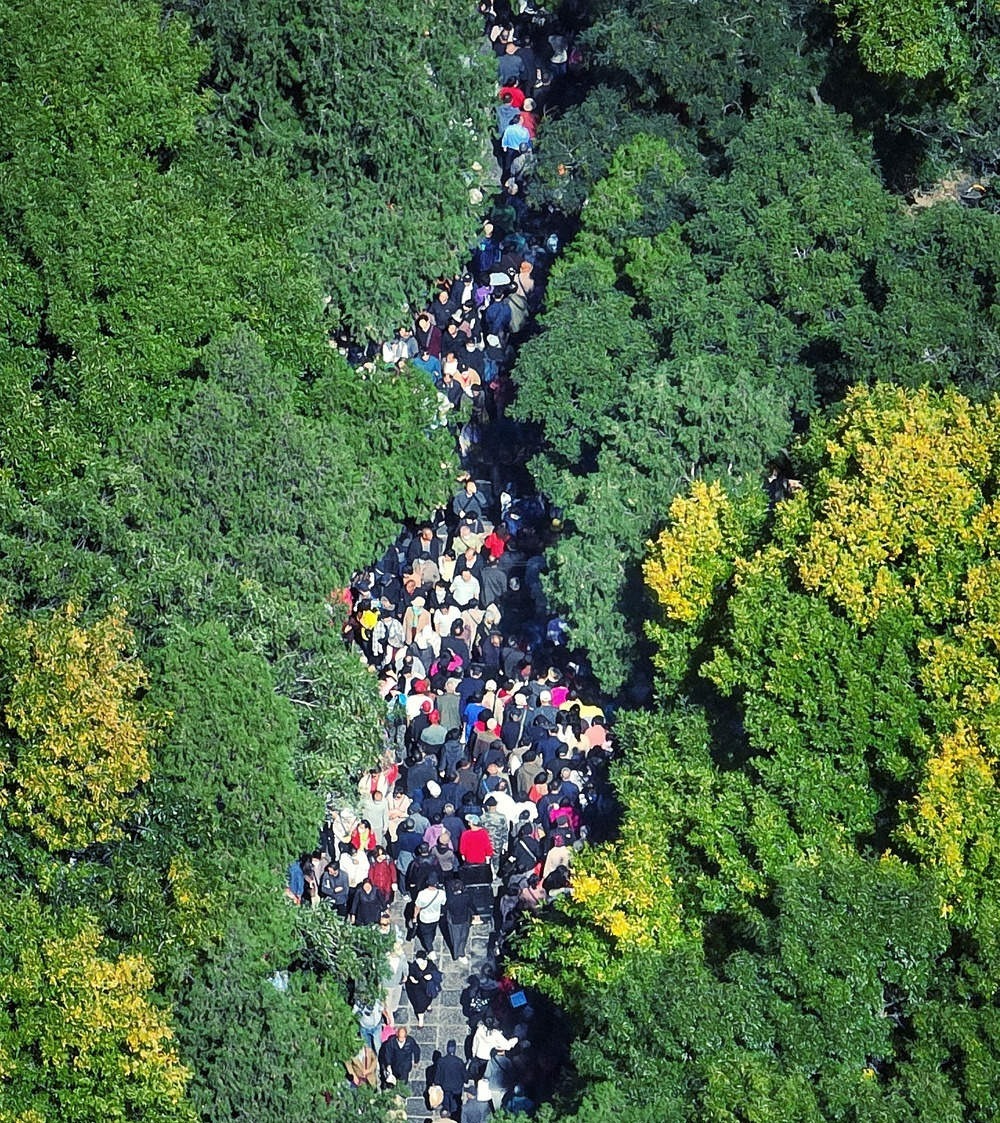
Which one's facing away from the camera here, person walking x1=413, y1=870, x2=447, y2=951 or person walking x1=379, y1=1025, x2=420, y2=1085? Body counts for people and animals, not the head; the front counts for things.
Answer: person walking x1=413, y1=870, x2=447, y2=951

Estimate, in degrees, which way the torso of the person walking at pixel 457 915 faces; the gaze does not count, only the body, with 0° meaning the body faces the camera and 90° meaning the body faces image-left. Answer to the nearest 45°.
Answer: approximately 180°

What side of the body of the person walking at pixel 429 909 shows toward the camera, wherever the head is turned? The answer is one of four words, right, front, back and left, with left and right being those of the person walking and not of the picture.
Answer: back
